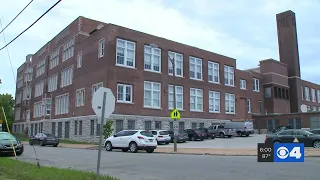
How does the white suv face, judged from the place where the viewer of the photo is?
facing away from the viewer and to the left of the viewer

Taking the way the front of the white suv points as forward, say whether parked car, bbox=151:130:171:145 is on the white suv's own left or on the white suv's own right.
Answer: on the white suv's own right
